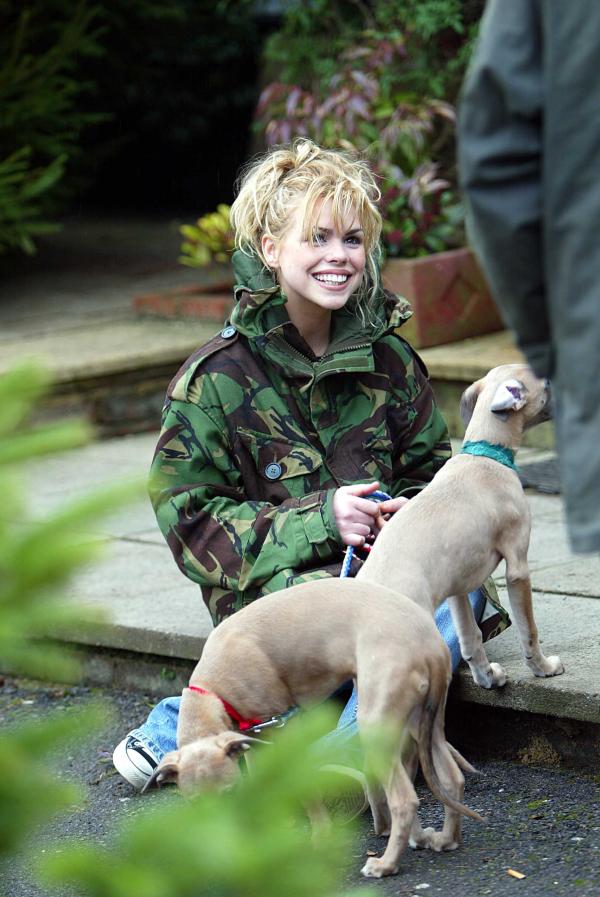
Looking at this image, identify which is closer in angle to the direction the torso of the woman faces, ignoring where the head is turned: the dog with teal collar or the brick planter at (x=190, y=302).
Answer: the dog with teal collar

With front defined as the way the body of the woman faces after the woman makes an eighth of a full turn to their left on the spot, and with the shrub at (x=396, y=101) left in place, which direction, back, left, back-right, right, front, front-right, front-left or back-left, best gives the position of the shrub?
left

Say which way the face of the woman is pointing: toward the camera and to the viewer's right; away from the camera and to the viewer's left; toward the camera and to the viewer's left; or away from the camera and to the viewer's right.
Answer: toward the camera and to the viewer's right

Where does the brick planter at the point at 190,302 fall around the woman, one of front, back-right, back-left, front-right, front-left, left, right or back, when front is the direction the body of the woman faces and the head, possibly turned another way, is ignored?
back-left

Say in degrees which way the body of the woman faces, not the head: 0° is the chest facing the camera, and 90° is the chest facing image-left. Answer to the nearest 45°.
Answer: approximately 315°

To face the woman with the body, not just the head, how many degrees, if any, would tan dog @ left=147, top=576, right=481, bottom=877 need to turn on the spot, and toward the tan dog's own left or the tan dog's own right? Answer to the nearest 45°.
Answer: approximately 45° to the tan dog's own right

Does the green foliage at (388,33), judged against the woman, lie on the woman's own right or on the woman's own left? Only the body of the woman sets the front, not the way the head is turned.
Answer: on the woman's own left

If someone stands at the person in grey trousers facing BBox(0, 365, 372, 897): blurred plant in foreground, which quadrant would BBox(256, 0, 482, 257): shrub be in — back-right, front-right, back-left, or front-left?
back-right
